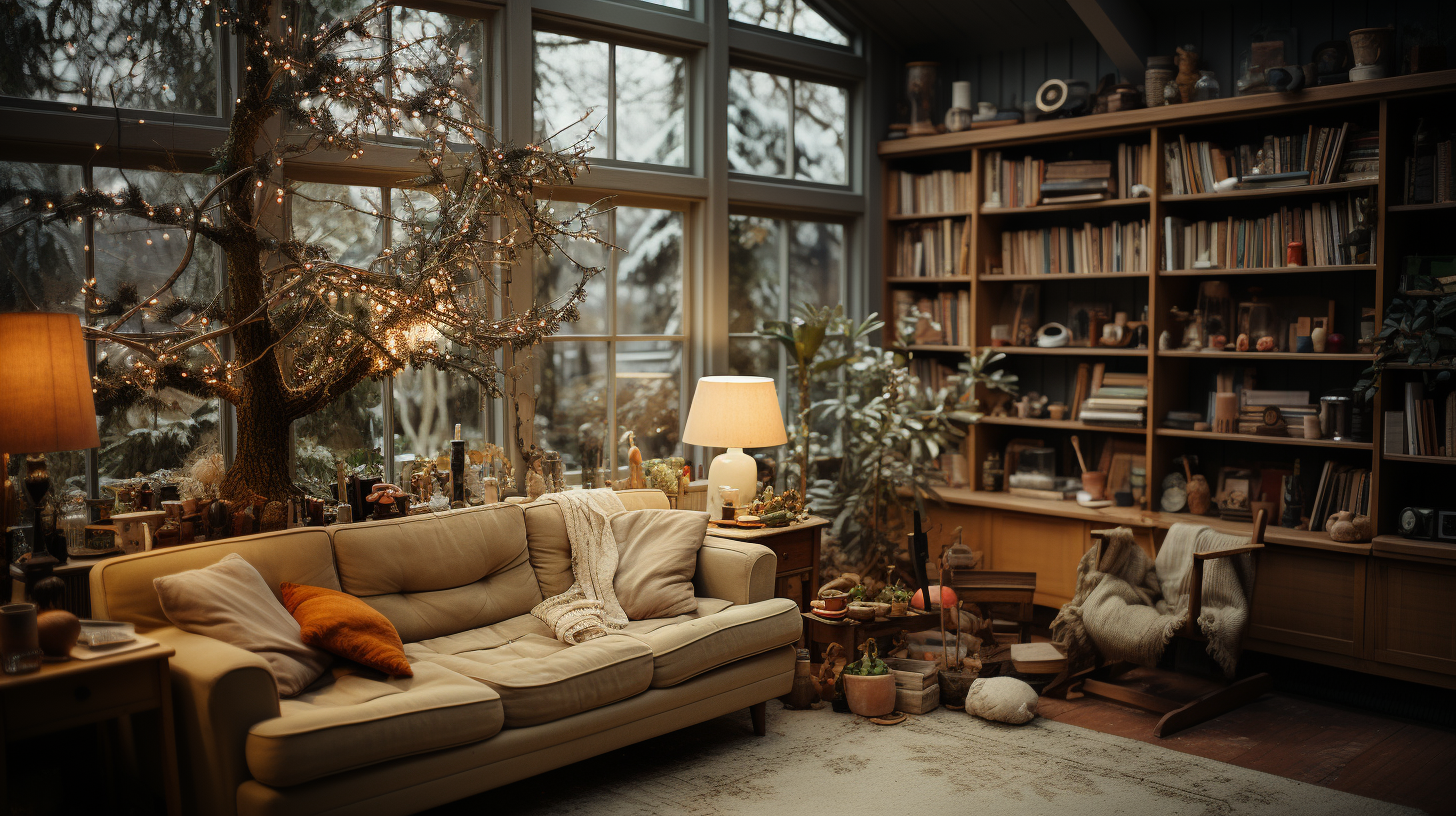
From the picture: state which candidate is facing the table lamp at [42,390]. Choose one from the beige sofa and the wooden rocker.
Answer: the wooden rocker

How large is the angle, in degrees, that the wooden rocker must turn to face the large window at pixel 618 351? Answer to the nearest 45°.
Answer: approximately 45° to its right

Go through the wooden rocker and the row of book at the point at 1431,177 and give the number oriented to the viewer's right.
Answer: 0

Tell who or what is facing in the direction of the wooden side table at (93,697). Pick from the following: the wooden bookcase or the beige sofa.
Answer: the wooden bookcase

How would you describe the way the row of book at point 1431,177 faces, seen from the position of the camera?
facing the viewer and to the left of the viewer

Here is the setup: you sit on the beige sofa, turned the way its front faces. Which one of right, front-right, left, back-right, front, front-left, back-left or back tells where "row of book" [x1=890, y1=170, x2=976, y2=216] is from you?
left

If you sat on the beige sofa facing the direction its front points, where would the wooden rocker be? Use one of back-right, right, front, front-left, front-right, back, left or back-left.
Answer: front-left

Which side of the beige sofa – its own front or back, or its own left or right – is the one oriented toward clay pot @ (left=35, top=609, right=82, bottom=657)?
right

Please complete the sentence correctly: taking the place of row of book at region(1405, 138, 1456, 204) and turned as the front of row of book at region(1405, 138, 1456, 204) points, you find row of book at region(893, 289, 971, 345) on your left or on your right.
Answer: on your right

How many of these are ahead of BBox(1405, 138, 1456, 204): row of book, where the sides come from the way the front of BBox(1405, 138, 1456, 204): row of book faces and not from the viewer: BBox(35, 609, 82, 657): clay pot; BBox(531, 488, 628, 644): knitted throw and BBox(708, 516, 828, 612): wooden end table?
3

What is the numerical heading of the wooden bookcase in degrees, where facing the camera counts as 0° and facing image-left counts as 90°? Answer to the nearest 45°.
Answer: approximately 45°

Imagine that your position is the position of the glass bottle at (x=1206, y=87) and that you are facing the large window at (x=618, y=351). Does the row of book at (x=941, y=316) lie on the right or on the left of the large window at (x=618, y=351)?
right

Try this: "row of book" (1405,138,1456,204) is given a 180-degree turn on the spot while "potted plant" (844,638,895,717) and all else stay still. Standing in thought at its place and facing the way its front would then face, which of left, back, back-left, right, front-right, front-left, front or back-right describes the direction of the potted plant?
back

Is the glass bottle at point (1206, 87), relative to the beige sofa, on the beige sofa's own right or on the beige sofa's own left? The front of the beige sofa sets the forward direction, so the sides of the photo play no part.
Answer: on the beige sofa's own left

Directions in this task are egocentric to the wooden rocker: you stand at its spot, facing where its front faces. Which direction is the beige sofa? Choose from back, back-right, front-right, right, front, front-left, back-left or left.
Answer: front
